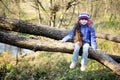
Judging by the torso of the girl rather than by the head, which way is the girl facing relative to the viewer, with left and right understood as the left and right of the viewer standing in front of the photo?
facing the viewer

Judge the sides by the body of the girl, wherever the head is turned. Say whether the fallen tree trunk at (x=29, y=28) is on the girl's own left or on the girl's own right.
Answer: on the girl's own right
